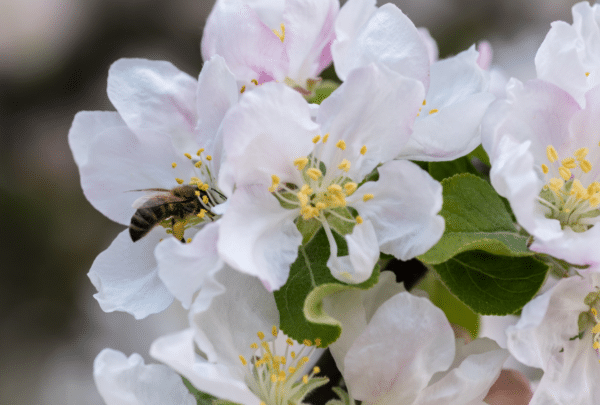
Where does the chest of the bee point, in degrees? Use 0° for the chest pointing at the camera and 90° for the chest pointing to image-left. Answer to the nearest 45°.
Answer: approximately 270°
